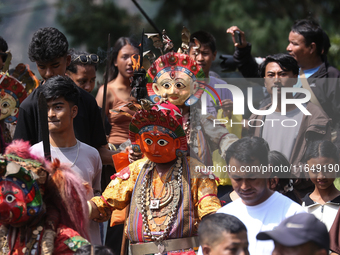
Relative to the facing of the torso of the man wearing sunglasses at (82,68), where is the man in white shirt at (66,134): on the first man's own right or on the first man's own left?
on the first man's own right

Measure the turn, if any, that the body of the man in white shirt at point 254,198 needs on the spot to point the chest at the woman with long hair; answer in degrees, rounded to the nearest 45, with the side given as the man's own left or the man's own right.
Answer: approximately 135° to the man's own right

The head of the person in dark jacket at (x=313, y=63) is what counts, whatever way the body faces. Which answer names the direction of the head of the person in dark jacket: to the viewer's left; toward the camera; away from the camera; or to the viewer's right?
to the viewer's left

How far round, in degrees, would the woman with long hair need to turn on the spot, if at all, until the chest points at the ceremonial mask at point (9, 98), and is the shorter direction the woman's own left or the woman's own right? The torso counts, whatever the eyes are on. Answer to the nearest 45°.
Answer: approximately 90° to the woman's own right

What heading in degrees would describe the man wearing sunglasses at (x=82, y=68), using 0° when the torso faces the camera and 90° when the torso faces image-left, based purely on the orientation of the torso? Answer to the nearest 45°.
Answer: approximately 315°

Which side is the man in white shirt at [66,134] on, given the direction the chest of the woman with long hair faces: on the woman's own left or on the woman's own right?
on the woman's own right

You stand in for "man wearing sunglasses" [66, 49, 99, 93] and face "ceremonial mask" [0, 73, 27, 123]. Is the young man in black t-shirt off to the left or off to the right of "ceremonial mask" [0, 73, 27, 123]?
left

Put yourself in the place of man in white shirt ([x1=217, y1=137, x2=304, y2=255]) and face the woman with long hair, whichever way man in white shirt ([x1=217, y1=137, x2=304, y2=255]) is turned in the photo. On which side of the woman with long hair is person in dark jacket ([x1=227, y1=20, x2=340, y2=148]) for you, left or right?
right

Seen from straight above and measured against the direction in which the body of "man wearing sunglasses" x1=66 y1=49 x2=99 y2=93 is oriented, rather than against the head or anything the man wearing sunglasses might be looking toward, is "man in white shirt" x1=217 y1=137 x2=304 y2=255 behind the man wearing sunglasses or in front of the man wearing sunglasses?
in front

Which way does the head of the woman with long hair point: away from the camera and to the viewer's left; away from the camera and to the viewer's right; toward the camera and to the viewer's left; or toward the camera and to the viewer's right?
toward the camera and to the viewer's right
